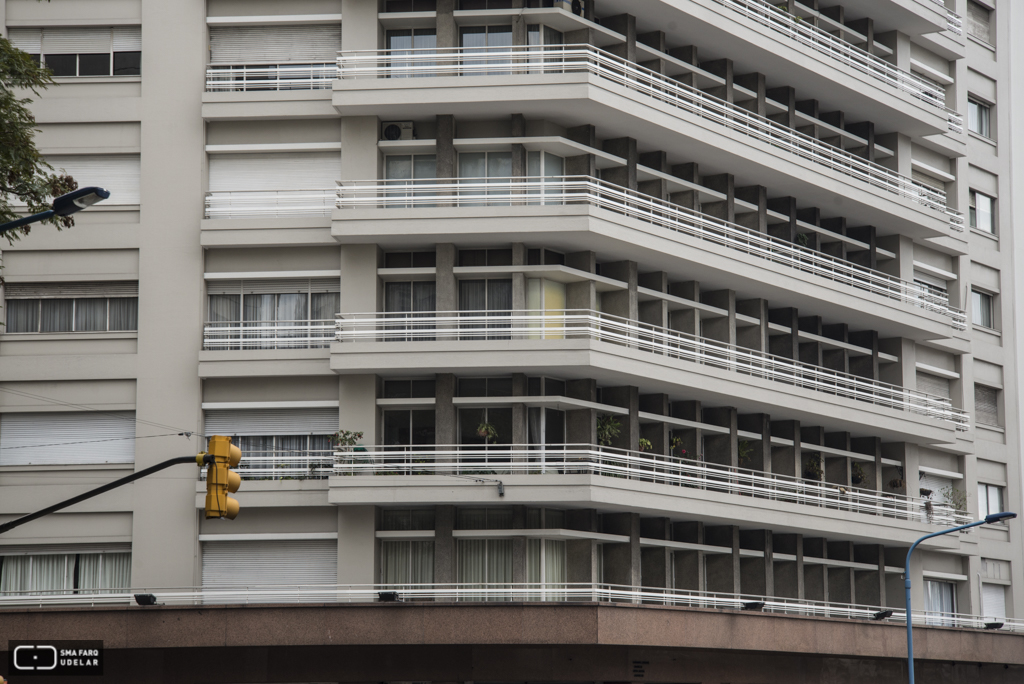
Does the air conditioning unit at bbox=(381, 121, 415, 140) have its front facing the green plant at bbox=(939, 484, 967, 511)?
no

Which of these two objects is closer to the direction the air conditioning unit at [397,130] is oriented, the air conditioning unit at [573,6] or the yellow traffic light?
the yellow traffic light

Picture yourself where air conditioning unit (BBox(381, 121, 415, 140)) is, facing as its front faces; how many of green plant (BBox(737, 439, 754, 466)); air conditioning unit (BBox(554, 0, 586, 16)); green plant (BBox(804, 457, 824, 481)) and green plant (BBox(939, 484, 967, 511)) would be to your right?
0

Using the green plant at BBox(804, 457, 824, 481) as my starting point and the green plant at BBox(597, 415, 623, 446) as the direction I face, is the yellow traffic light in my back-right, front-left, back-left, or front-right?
front-left

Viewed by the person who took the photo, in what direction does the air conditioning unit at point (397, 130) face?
facing the viewer

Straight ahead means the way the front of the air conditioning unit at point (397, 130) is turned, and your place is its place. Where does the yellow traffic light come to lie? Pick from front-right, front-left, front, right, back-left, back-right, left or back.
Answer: front

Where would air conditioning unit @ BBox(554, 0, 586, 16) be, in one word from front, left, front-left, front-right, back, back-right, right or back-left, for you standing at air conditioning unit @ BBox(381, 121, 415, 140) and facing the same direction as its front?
left

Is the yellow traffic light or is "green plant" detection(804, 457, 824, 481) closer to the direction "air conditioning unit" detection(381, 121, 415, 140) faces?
the yellow traffic light
